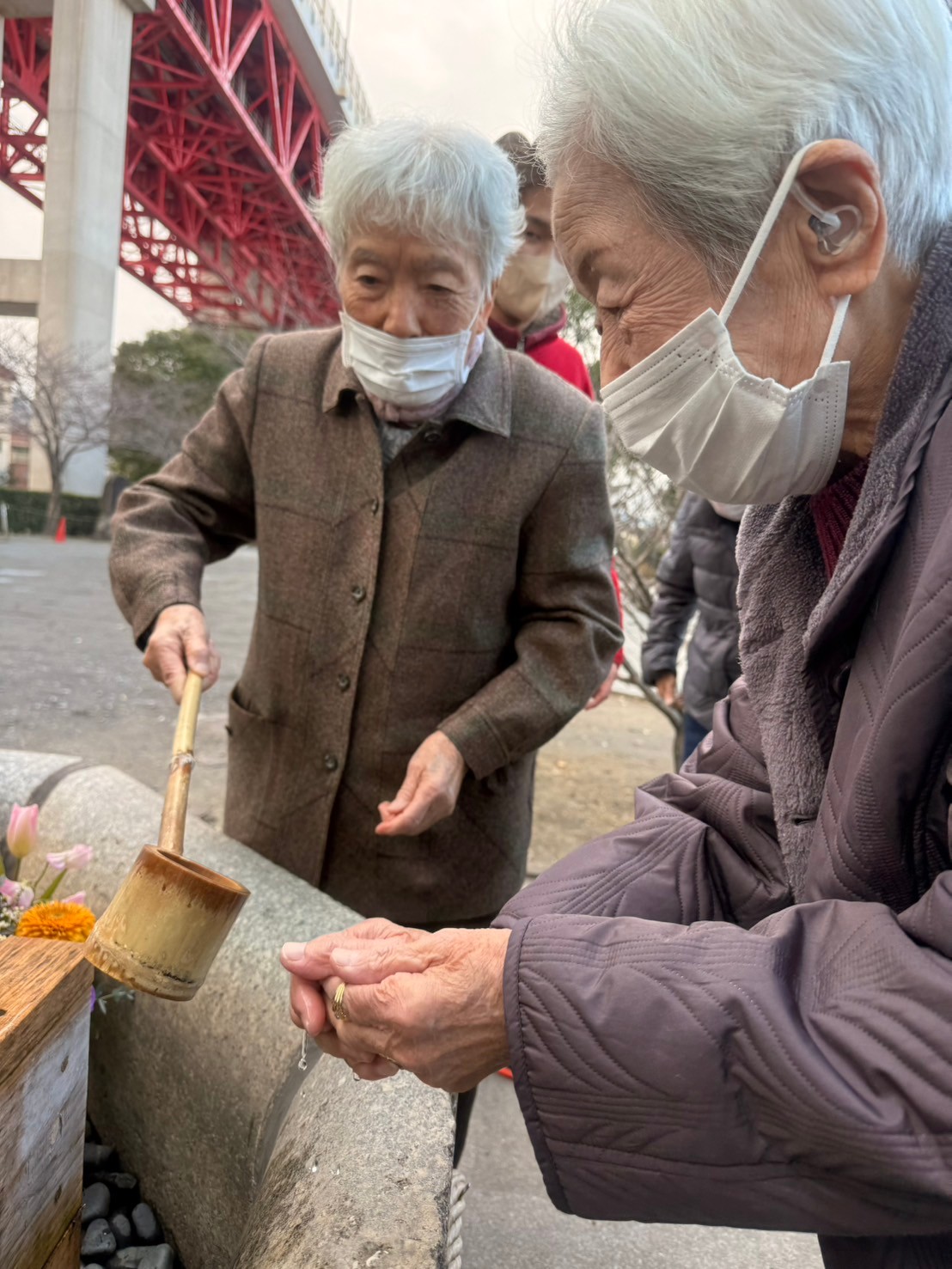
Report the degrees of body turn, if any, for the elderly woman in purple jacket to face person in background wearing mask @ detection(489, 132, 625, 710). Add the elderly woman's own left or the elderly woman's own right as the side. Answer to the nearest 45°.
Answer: approximately 90° to the elderly woman's own right

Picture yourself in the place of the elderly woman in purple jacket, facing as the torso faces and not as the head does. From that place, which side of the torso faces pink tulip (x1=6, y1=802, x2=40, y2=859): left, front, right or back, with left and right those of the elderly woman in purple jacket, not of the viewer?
front

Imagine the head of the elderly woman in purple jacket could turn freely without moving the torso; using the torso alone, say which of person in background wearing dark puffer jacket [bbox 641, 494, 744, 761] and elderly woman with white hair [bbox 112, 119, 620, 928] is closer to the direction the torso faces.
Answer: the elderly woman with white hair

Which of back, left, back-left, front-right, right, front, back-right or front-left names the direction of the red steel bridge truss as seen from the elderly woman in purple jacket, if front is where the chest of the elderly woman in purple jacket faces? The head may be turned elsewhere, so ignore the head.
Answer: front-right

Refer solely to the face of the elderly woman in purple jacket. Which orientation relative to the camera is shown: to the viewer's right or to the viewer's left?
to the viewer's left

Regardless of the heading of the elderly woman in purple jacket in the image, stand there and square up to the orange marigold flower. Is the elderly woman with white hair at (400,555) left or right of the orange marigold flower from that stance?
right

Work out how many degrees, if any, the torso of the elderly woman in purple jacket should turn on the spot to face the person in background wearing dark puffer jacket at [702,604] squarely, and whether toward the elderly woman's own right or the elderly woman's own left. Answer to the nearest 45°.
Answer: approximately 90° to the elderly woman's own right

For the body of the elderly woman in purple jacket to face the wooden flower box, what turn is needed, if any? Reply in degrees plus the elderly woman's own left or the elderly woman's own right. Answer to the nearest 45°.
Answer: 0° — they already face it

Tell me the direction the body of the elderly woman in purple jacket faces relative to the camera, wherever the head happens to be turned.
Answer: to the viewer's left

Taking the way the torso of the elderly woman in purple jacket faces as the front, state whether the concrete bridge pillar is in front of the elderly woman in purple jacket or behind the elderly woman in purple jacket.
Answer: in front

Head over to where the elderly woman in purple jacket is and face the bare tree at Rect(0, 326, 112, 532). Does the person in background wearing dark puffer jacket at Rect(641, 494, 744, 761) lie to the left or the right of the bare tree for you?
right
